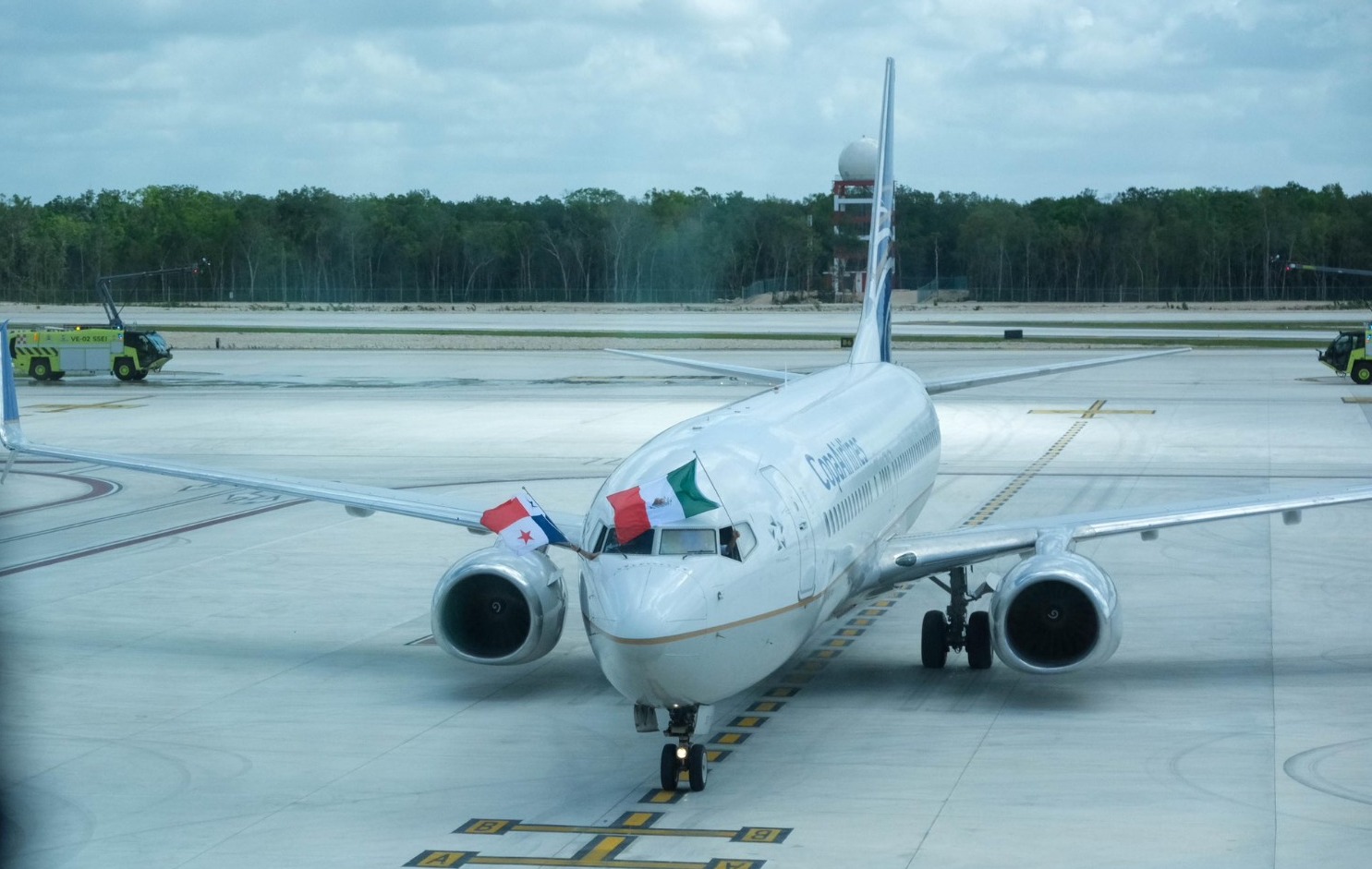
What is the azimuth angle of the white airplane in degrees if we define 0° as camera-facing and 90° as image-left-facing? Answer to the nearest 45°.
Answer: approximately 0°
